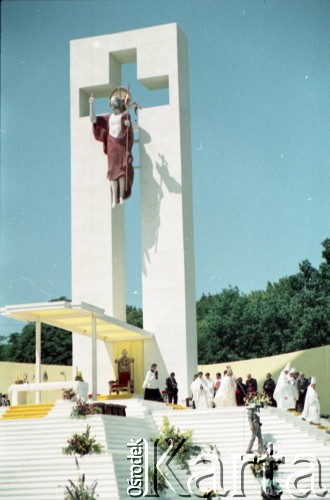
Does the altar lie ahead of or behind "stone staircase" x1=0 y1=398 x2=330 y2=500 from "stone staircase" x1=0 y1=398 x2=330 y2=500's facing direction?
behind

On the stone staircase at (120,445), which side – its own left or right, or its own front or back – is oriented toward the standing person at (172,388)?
back

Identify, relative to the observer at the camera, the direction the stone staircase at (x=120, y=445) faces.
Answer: facing the viewer

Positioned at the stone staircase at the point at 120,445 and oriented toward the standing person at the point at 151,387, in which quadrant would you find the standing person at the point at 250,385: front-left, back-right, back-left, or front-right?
front-right

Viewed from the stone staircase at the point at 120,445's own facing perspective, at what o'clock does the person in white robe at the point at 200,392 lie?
The person in white robe is roughly at 7 o'clock from the stone staircase.
